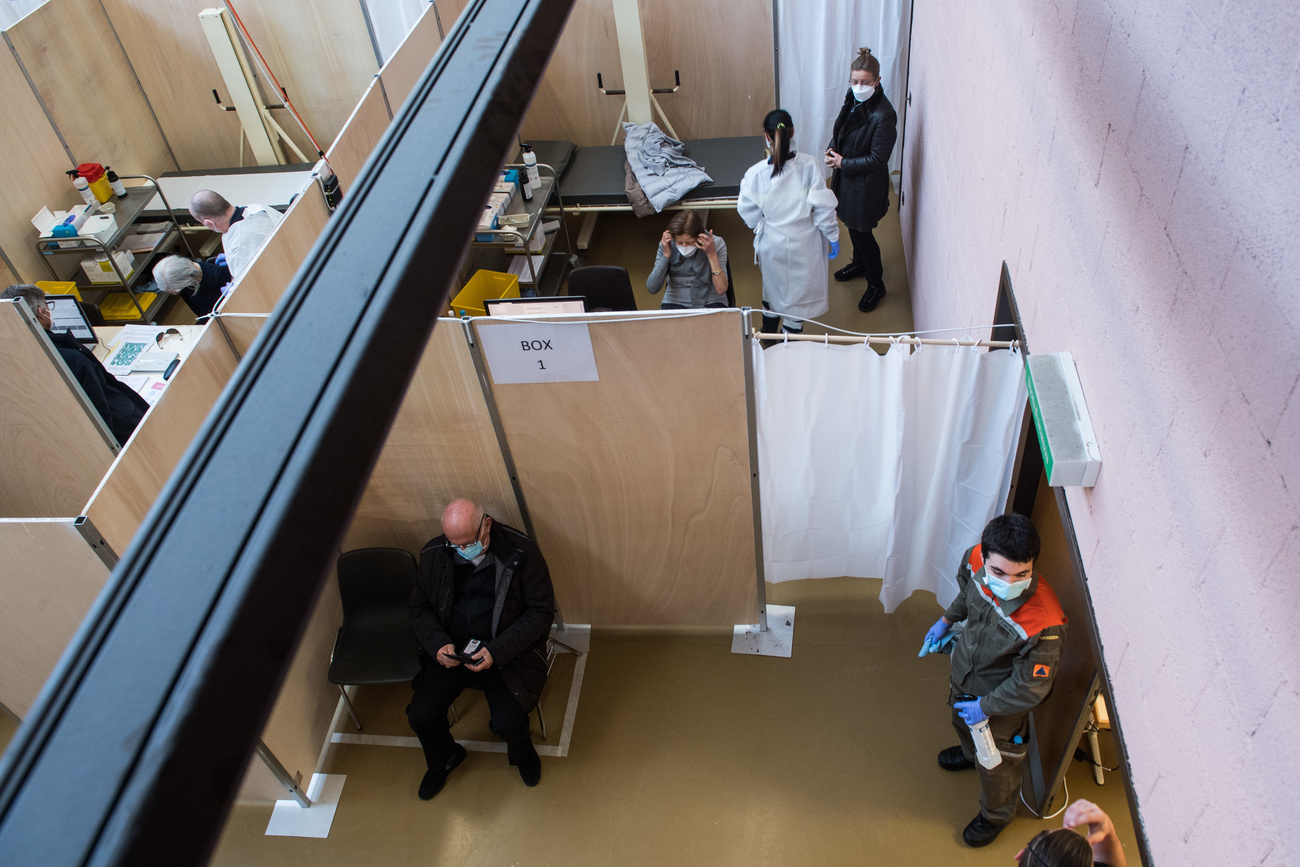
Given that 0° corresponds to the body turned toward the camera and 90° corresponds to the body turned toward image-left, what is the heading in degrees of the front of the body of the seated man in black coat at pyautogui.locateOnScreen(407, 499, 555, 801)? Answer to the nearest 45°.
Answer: approximately 0°

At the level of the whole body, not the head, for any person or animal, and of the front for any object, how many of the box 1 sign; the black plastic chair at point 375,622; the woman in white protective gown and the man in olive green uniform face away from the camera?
1

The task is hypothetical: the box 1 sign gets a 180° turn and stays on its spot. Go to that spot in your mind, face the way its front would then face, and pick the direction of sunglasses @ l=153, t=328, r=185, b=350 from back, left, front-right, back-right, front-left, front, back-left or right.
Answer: front-left

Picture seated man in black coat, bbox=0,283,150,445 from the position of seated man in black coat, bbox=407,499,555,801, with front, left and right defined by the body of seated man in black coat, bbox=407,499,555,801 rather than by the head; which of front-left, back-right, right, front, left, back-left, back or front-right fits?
back-right

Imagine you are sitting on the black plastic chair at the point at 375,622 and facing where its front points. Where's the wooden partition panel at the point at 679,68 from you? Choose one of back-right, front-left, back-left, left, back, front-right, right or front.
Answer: back-left

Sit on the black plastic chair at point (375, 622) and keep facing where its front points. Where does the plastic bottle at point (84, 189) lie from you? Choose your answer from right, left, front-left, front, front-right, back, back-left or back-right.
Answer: back

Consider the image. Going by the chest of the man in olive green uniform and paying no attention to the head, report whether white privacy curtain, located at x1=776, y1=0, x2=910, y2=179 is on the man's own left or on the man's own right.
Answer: on the man's own right

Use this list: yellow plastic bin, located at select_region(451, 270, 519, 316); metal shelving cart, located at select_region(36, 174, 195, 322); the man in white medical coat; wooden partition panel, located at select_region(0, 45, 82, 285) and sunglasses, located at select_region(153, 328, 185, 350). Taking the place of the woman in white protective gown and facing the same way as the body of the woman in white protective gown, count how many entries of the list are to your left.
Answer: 5

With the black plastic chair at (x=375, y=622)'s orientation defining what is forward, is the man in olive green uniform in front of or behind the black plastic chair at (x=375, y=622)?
in front

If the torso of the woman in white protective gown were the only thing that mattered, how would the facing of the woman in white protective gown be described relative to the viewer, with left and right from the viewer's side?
facing away from the viewer

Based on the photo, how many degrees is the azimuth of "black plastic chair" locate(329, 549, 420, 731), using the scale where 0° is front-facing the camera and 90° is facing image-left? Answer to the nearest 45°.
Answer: approximately 0°

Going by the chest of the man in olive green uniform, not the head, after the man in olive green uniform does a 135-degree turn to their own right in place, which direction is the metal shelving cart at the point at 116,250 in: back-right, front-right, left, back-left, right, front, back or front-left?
left

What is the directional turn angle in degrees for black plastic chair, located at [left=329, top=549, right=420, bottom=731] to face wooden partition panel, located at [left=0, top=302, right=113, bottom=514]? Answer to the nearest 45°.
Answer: approximately 135° to its right

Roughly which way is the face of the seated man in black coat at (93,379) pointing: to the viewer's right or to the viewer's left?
to the viewer's right
